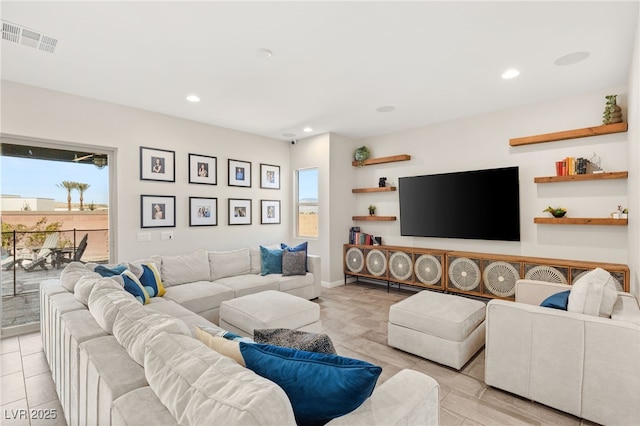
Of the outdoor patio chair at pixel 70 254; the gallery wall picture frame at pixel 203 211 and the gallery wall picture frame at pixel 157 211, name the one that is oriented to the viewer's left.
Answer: the outdoor patio chair

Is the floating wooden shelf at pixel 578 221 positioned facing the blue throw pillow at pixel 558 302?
yes

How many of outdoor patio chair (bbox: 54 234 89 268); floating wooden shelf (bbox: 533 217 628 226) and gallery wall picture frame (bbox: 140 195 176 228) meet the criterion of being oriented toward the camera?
2

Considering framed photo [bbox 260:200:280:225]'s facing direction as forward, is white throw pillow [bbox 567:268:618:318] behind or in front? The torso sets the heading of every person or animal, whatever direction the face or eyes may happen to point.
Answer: in front

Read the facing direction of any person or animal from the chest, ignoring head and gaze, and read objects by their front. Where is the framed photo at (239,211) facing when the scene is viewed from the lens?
facing the viewer and to the right of the viewer

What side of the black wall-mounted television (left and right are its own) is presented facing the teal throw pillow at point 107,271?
front

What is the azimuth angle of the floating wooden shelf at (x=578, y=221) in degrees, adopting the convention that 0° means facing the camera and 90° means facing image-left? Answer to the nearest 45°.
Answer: approximately 0°

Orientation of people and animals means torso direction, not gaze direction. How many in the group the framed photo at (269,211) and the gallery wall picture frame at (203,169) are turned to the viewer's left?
0

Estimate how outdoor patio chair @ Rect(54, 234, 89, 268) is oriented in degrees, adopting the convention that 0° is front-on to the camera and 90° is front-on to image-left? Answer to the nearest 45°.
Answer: approximately 90°

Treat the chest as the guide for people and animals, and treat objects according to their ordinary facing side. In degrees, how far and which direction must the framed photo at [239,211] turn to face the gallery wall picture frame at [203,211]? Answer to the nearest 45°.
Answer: approximately 90° to its right

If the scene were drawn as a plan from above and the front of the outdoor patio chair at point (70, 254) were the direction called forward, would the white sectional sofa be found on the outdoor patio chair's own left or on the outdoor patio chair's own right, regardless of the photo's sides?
on the outdoor patio chair's own left
